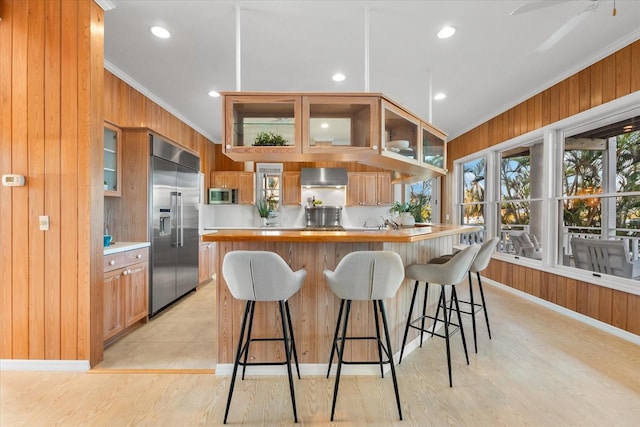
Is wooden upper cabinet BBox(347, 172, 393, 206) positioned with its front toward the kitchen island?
yes

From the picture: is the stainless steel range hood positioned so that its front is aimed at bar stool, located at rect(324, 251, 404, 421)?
yes

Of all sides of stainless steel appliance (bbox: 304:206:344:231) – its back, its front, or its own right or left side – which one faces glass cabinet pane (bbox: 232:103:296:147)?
front

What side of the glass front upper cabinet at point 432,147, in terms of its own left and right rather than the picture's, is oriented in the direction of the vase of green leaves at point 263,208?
back

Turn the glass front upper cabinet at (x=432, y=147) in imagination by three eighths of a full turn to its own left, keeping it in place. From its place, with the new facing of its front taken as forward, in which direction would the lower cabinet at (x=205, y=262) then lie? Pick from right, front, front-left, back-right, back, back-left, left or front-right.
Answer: left

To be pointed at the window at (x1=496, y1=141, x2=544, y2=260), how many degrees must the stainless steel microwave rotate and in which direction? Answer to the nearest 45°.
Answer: approximately 45° to its left

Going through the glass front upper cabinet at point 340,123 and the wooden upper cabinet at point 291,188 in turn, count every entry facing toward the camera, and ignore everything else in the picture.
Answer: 2

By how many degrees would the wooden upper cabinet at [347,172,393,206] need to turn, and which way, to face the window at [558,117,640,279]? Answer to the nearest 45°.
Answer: approximately 45° to its left

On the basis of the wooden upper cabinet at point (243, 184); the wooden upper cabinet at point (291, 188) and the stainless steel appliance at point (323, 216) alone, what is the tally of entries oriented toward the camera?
3

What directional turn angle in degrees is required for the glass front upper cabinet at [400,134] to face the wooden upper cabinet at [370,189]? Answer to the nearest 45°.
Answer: approximately 135° to its left

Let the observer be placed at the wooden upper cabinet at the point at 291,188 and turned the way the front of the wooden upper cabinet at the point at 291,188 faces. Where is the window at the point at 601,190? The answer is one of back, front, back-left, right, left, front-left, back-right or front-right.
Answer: front-left
